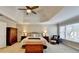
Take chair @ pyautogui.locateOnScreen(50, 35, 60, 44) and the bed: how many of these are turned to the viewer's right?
0

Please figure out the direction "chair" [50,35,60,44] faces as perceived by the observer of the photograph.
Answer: facing the viewer and to the left of the viewer

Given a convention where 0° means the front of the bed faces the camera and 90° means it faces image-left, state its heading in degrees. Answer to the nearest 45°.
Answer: approximately 0°
